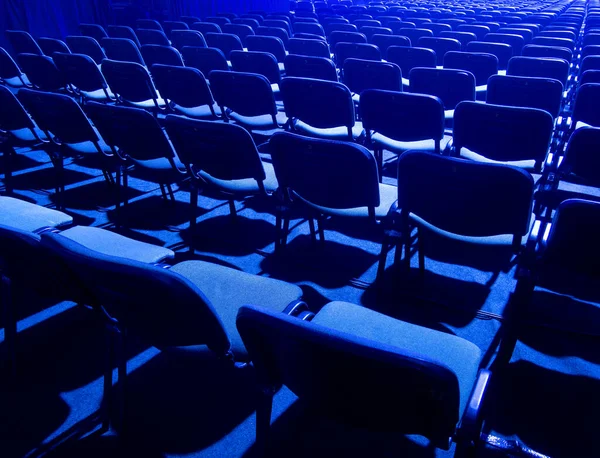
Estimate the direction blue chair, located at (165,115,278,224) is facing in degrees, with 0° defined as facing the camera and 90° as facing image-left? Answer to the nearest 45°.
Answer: approximately 225°

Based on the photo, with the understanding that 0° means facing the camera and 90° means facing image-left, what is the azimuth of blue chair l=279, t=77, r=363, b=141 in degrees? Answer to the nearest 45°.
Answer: approximately 225°

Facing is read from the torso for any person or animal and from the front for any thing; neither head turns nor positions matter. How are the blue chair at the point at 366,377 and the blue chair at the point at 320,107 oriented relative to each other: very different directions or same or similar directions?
same or similar directions

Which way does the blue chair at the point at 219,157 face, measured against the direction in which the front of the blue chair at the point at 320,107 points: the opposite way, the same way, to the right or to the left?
the same way

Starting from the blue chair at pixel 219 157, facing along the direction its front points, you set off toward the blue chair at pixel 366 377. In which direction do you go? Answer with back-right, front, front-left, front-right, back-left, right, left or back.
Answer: back-right

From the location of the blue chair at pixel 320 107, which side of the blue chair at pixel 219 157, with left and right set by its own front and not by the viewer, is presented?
front

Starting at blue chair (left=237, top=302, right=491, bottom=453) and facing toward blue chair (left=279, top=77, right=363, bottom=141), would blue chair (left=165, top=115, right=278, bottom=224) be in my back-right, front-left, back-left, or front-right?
front-left

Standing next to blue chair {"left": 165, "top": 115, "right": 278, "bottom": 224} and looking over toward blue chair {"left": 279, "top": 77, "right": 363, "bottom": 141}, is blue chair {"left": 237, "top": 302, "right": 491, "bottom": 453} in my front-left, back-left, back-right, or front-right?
back-right

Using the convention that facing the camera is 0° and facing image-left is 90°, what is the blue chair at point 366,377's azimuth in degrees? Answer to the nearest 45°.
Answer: approximately 225°

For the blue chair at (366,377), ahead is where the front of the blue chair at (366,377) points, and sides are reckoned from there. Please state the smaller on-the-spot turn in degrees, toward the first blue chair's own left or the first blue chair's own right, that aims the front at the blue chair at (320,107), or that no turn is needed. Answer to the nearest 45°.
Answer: approximately 45° to the first blue chair's own left

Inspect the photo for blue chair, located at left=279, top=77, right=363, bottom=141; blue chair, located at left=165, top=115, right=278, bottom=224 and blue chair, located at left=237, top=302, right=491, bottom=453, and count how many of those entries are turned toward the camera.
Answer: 0

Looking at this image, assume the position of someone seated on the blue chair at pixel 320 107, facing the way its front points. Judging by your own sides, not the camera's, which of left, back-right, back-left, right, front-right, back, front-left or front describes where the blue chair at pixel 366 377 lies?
back-right

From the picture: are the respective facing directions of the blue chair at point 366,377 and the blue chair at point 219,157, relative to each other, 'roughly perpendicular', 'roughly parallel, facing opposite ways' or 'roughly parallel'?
roughly parallel

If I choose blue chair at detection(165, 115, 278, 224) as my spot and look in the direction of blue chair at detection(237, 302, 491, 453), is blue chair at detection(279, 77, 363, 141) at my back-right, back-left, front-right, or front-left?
back-left

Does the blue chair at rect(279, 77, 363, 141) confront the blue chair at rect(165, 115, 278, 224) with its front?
no

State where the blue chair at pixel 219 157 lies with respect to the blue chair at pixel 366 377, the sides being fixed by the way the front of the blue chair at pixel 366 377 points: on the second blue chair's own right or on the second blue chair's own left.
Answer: on the second blue chair's own left
